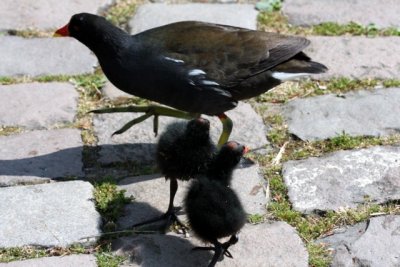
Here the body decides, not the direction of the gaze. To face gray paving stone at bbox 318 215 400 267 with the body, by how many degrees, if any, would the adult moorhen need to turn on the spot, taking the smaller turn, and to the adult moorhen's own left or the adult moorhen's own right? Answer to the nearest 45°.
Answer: approximately 135° to the adult moorhen's own left

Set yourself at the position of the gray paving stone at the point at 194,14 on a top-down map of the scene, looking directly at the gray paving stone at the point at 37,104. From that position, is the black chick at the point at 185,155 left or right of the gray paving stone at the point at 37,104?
left

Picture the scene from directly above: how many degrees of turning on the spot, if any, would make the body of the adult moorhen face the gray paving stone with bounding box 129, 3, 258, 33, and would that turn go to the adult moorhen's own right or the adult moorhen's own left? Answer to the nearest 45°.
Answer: approximately 90° to the adult moorhen's own right

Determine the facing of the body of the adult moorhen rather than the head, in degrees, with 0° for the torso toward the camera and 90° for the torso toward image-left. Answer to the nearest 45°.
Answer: approximately 90°

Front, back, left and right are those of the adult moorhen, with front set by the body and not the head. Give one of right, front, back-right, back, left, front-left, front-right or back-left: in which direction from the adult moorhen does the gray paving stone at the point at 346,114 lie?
back

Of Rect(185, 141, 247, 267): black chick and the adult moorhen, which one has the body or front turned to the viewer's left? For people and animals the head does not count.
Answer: the adult moorhen

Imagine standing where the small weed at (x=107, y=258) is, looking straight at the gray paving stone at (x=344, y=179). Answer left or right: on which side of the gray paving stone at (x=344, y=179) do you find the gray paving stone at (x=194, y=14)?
left

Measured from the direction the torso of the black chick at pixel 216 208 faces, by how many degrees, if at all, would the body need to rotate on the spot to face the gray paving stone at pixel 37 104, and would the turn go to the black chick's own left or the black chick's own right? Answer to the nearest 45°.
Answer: approximately 180°

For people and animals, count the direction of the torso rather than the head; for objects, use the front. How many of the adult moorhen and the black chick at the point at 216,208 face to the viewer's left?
1
